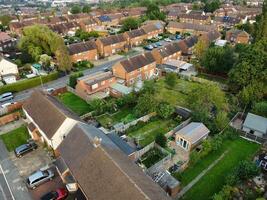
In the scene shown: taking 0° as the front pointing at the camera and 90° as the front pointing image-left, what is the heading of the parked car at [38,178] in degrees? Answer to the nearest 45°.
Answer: approximately 225°

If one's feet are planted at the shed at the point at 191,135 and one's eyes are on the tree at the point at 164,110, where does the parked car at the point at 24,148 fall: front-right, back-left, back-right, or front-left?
front-left

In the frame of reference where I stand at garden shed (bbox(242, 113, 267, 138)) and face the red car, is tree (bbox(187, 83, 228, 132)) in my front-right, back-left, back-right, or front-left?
front-right

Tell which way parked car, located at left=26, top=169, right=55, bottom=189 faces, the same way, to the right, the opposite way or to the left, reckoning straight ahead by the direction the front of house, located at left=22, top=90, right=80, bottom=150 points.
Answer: the opposite way

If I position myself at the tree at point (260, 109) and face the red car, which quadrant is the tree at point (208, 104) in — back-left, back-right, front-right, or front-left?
front-right

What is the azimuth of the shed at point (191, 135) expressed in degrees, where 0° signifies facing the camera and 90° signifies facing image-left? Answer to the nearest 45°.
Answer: approximately 45°

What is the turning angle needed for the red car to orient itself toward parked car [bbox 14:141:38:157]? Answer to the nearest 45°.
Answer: approximately 45° to its left

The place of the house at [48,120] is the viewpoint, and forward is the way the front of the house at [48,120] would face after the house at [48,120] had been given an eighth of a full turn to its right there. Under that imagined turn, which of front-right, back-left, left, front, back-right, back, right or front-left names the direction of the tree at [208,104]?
back

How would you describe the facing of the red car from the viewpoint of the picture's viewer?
facing away from the viewer and to the right of the viewer

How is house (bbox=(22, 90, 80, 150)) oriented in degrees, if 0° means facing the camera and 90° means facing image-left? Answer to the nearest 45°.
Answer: approximately 45°

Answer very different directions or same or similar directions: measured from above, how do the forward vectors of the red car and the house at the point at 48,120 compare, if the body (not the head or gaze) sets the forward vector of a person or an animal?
very different directions

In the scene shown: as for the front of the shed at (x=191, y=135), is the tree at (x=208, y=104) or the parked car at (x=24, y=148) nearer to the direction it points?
the parked car

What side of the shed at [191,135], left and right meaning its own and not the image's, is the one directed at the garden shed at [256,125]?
back

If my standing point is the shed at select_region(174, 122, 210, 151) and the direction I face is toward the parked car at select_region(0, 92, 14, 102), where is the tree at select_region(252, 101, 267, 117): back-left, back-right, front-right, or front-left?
back-right
